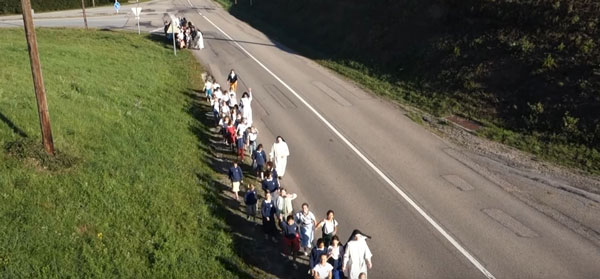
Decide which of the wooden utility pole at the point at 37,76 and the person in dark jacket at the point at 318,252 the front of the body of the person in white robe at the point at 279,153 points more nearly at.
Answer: the person in dark jacket

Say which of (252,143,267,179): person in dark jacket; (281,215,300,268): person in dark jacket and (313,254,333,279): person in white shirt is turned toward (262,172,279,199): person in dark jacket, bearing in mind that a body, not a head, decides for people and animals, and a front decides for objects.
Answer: (252,143,267,179): person in dark jacket

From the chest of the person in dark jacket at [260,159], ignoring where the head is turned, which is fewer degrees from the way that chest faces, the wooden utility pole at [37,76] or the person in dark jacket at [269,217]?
the person in dark jacket

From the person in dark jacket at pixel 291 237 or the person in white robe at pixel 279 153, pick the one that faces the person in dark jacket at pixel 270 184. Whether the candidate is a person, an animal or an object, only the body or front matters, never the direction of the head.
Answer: the person in white robe

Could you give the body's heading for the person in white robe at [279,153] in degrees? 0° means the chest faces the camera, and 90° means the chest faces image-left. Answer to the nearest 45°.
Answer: approximately 0°

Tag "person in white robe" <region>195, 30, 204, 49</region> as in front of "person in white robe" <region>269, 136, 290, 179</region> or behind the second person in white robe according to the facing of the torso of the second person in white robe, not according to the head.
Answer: behind

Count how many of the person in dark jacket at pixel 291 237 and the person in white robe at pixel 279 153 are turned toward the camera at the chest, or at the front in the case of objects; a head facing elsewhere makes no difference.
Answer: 2
